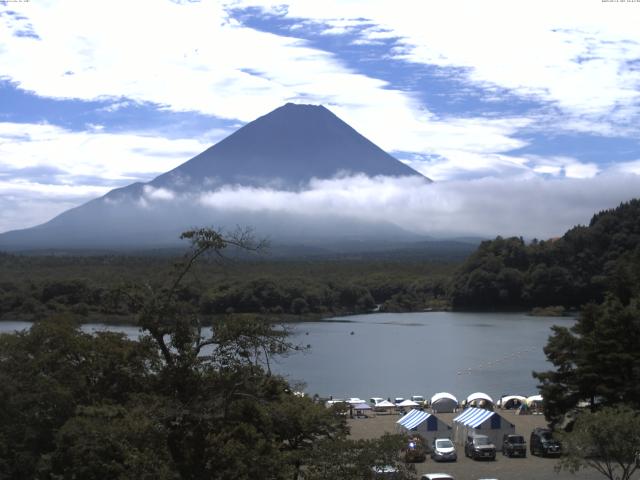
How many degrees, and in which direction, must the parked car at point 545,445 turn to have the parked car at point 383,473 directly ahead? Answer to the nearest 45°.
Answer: approximately 45° to its right

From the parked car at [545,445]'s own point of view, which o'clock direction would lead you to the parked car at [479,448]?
the parked car at [479,448] is roughly at 4 o'clock from the parked car at [545,445].

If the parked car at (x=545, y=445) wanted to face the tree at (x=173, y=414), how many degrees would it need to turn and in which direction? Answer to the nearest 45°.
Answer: approximately 45° to its right

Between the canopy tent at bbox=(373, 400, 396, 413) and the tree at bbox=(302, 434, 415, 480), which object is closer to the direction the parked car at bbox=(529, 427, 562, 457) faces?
the tree

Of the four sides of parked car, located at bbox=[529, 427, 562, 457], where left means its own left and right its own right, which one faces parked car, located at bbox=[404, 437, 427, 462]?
right

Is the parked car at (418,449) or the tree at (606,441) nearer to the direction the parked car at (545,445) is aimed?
the tree

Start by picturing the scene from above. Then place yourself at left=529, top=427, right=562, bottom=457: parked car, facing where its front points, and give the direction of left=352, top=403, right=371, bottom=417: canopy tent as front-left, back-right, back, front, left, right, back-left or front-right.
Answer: back

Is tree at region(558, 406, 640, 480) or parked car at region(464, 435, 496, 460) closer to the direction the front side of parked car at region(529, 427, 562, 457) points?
the tree

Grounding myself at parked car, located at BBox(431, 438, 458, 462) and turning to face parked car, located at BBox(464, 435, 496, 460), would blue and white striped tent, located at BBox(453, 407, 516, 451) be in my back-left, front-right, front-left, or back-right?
front-left

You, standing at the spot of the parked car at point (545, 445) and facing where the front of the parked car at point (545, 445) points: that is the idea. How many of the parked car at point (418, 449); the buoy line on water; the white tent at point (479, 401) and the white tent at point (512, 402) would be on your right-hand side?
1

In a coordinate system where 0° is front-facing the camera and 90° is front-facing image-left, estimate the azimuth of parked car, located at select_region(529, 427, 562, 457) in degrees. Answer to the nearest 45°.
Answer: approximately 315°

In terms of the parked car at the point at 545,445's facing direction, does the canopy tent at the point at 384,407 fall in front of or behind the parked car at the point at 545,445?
behind
